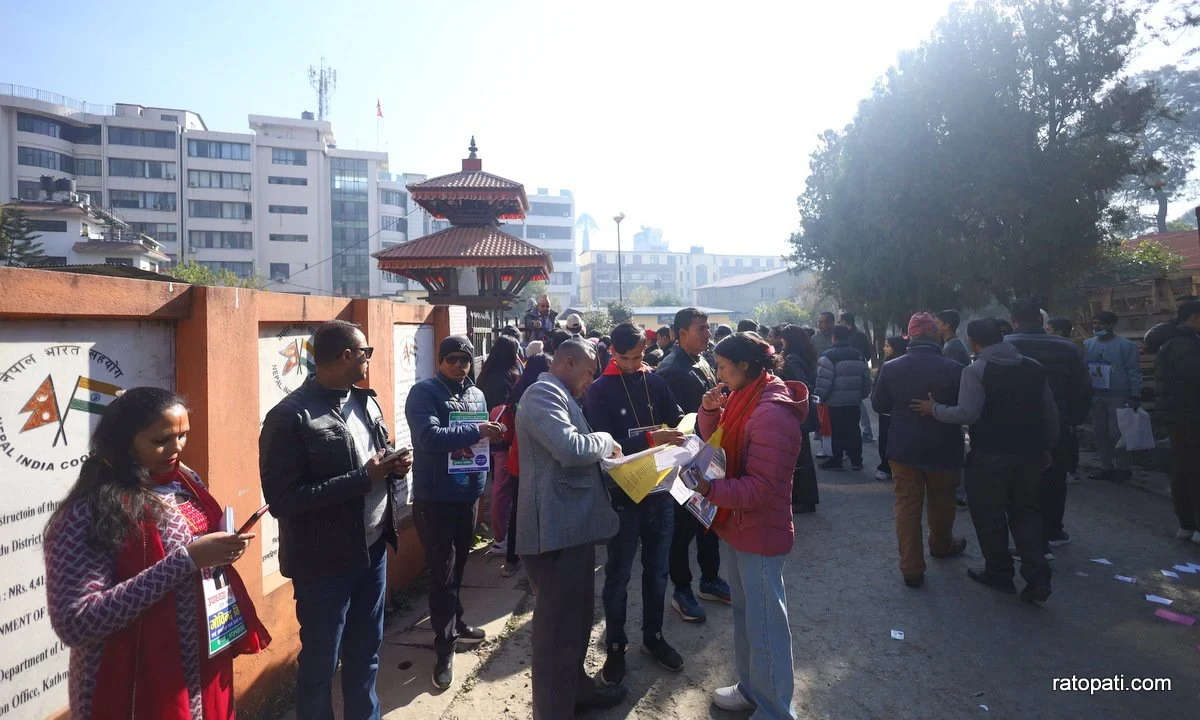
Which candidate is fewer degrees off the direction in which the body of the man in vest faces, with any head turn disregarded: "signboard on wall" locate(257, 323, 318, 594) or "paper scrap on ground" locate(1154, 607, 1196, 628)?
the signboard on wall

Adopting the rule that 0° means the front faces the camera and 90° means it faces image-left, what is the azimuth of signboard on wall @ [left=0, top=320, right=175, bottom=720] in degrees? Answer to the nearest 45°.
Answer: approximately 315°

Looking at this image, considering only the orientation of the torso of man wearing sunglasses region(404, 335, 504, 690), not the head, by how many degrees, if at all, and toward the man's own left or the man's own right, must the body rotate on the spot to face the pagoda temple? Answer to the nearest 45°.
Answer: approximately 135° to the man's own left

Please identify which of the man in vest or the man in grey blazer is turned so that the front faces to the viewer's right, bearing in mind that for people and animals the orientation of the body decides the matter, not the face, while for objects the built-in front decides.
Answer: the man in grey blazer

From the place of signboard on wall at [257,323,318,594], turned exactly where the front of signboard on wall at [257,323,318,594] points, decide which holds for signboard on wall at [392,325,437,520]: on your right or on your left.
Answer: on your left

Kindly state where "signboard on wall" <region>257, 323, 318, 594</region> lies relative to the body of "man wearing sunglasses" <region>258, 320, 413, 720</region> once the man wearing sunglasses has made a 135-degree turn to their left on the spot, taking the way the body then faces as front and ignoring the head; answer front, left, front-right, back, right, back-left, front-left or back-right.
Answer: front

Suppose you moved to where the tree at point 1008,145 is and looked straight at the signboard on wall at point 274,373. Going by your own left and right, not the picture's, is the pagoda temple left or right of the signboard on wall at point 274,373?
right

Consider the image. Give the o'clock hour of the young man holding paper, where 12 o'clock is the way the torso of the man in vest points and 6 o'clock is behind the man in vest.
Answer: The young man holding paper is roughly at 9 o'clock from the man in vest.

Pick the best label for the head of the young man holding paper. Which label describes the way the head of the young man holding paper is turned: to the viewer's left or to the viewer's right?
to the viewer's right

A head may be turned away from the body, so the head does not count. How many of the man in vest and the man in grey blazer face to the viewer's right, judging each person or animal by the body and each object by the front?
1

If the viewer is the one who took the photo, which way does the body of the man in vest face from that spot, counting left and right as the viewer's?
facing away from the viewer and to the left of the viewer

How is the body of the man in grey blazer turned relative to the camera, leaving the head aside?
to the viewer's right
